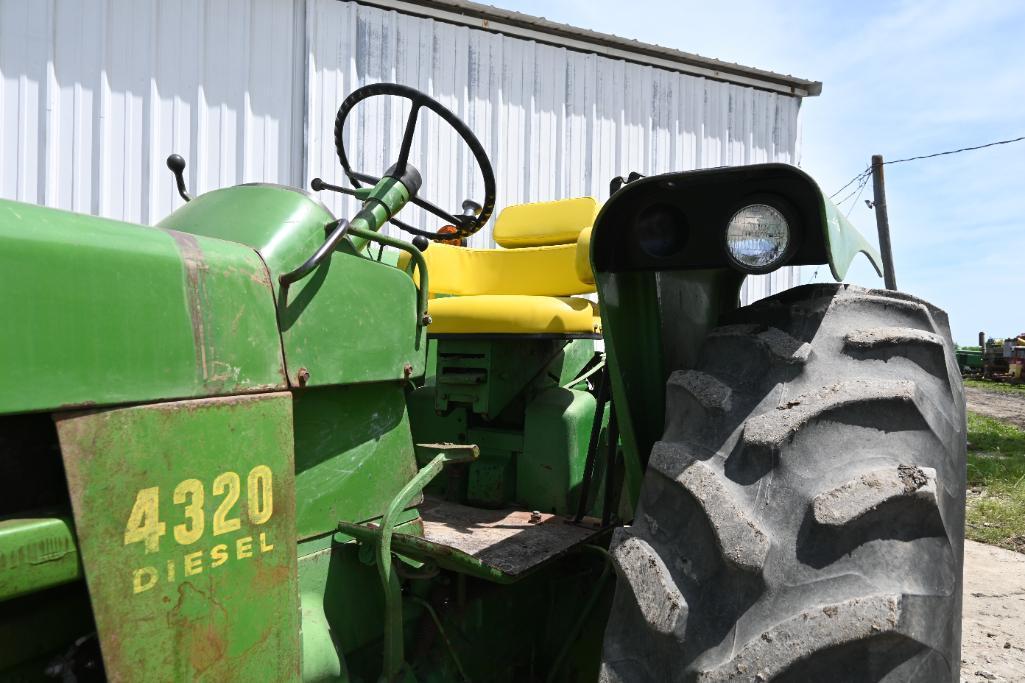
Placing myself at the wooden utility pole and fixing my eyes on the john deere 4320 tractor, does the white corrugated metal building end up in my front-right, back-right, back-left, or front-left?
front-right

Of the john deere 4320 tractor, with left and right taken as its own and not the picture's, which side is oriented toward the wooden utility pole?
back

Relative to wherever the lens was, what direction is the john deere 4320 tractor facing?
facing the viewer and to the left of the viewer

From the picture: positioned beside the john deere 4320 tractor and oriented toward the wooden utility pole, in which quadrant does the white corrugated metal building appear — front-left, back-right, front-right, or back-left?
front-left

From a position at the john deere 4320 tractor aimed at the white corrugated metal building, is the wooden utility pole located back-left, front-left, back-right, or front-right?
front-right

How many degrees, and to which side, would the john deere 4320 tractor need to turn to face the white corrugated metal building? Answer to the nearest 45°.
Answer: approximately 135° to its right
